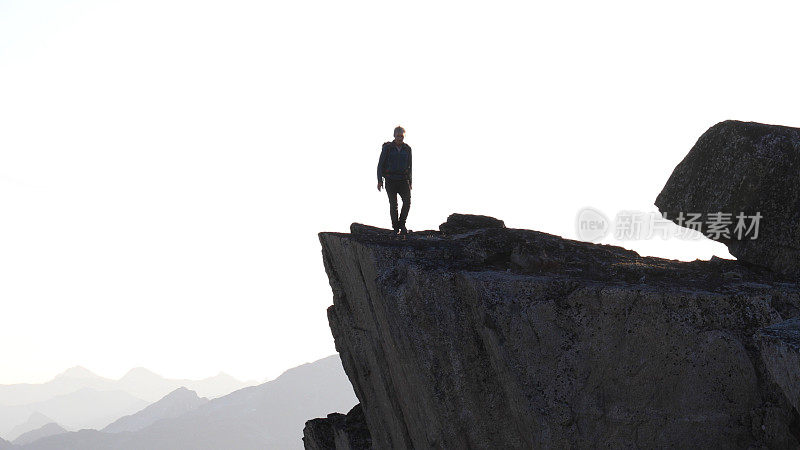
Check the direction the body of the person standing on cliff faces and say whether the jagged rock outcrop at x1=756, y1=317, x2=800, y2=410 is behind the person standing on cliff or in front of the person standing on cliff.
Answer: in front

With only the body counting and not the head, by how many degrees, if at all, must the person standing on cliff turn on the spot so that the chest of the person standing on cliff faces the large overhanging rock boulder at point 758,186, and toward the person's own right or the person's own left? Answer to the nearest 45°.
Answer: approximately 45° to the person's own left

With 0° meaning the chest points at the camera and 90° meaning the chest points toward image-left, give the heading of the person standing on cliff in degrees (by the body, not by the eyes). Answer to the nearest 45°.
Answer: approximately 0°
